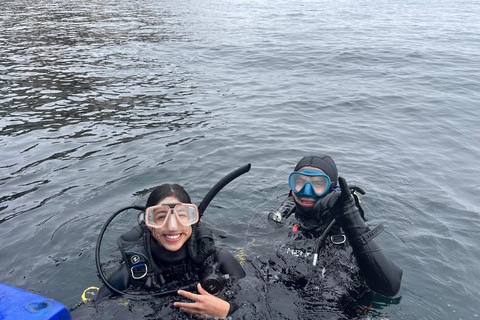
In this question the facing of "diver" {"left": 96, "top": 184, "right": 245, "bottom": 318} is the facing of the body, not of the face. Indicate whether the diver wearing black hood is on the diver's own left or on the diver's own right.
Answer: on the diver's own left

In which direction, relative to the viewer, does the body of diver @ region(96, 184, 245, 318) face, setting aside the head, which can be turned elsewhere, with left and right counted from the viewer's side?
facing the viewer

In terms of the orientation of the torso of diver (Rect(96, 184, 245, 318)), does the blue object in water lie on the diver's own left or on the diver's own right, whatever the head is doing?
on the diver's own right
